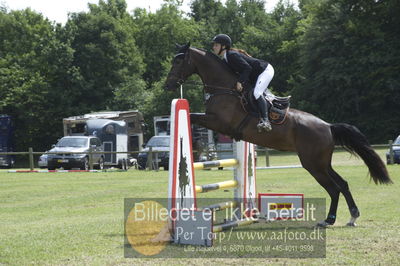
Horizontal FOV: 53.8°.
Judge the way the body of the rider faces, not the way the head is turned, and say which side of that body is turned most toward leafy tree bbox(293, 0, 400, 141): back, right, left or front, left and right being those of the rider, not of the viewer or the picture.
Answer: right

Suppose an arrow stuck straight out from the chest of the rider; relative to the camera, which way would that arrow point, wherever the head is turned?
to the viewer's left

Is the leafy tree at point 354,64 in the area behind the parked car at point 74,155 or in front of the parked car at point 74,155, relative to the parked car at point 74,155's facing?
behind

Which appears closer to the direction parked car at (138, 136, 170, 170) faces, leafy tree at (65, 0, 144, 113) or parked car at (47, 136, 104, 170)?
the parked car

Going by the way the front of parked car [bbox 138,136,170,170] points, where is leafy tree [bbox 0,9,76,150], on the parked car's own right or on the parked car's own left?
on the parked car's own right

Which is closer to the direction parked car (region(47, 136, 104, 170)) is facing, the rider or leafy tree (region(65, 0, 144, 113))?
the rider

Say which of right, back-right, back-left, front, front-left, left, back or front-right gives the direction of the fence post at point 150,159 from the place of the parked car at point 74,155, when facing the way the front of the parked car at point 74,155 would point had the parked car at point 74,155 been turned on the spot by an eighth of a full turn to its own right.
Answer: back-left

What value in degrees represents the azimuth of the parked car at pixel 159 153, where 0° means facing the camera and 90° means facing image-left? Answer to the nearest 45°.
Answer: approximately 45°

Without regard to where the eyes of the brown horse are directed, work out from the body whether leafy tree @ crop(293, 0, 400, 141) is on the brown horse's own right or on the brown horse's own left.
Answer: on the brown horse's own right

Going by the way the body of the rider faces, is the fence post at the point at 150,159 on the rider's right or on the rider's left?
on the rider's right

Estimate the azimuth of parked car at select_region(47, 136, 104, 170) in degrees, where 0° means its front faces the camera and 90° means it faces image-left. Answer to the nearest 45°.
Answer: approximately 45°

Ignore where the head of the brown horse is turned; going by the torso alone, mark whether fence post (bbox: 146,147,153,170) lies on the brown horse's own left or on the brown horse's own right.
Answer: on the brown horse's own right

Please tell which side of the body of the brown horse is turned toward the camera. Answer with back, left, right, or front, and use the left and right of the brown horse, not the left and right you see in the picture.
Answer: left

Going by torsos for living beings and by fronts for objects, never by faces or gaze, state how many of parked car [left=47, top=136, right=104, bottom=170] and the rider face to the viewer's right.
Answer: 0
